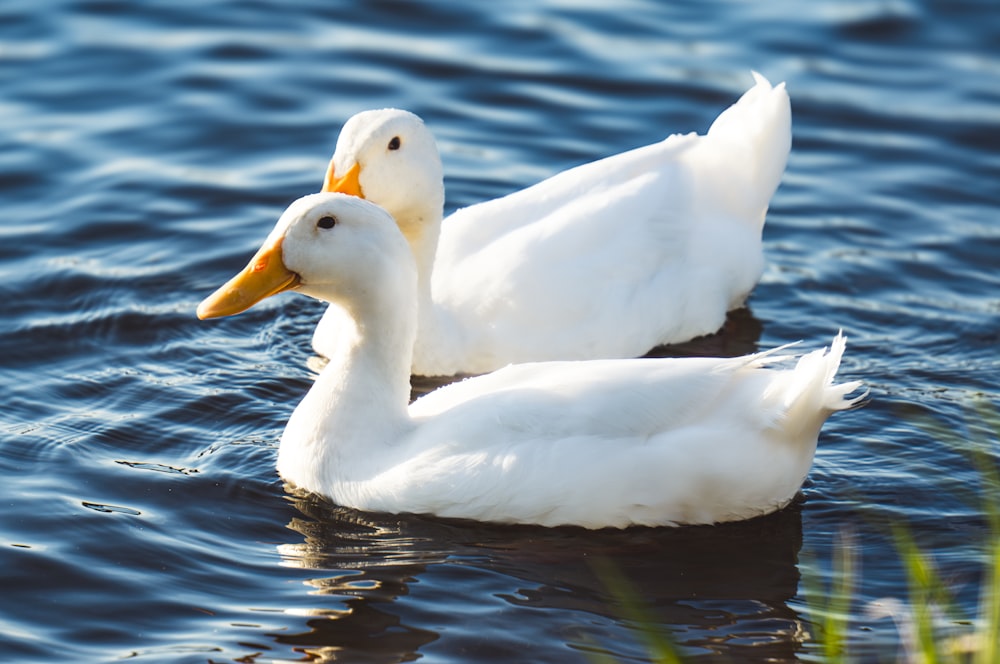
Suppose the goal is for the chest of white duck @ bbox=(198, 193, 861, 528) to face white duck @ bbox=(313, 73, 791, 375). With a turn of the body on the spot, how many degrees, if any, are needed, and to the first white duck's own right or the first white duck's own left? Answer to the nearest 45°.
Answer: approximately 90° to the first white duck's own right

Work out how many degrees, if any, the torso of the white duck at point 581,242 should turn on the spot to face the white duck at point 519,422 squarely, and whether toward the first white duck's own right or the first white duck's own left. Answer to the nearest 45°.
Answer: approximately 90° to the first white duck's own left

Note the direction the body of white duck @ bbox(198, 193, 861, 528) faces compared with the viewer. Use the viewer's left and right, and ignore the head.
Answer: facing to the left of the viewer

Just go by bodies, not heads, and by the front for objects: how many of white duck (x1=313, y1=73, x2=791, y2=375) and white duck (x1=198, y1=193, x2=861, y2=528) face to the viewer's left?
2

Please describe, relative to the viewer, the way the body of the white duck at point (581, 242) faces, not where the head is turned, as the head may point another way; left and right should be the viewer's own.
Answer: facing to the left of the viewer
